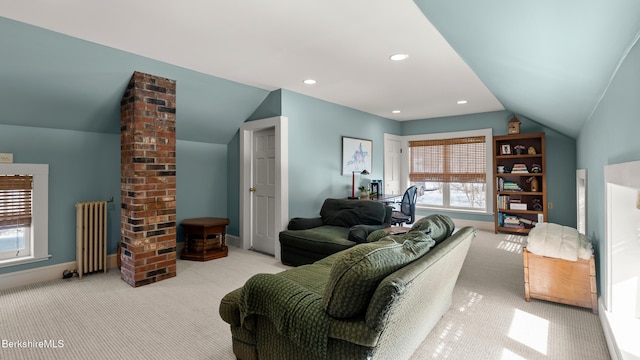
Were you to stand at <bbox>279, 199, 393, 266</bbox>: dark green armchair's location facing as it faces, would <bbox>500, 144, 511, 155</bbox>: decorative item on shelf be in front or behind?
behind

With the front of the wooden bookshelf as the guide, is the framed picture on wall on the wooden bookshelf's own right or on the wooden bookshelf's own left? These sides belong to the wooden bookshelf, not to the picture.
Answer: on the wooden bookshelf's own right

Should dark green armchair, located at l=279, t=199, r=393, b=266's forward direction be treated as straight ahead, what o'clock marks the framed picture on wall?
The framed picture on wall is roughly at 5 o'clock from the dark green armchair.

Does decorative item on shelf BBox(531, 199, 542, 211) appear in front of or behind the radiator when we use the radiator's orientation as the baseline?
in front

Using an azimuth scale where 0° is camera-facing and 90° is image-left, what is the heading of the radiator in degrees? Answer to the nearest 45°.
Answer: approximately 315°

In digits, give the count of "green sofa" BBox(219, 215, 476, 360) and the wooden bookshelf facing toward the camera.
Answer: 1

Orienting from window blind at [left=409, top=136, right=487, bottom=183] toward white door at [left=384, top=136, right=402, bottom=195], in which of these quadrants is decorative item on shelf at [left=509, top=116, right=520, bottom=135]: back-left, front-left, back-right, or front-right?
back-left

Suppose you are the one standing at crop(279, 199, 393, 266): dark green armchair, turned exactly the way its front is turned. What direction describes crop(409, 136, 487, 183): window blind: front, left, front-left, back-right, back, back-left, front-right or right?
back
